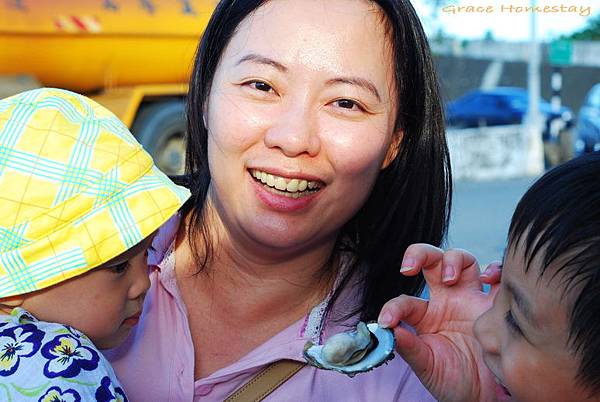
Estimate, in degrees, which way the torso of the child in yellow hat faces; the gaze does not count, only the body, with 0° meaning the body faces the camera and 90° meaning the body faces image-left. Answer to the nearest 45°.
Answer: approximately 270°

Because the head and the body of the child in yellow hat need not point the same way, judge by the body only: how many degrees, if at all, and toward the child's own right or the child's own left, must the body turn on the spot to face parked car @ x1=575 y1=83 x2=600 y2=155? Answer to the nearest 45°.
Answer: approximately 45° to the child's own left

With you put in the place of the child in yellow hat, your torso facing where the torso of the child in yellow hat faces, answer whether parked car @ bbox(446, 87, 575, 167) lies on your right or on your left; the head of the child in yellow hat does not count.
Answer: on your left

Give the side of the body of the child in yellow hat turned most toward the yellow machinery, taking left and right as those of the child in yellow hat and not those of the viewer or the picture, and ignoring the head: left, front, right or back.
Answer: left
